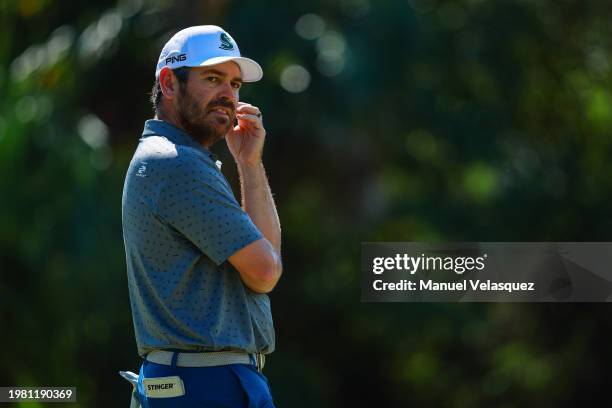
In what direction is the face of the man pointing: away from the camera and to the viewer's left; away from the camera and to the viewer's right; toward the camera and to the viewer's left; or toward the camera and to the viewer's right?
toward the camera and to the viewer's right

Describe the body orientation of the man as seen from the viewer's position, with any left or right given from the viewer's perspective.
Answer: facing to the right of the viewer
